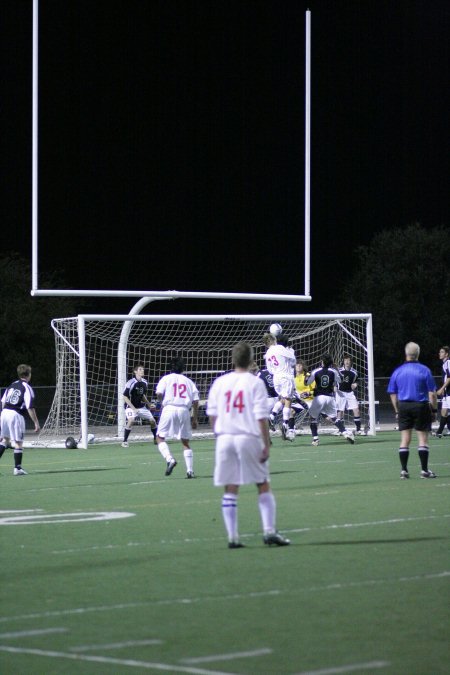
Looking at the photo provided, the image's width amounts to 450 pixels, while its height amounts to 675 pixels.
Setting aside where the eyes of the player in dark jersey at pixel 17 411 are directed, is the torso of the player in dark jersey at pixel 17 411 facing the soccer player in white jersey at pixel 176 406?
no

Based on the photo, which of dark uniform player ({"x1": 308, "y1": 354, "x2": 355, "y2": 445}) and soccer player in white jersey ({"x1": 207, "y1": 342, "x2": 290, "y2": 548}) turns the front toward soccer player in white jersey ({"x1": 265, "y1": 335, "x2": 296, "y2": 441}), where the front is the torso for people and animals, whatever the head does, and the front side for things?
soccer player in white jersey ({"x1": 207, "y1": 342, "x2": 290, "y2": 548})

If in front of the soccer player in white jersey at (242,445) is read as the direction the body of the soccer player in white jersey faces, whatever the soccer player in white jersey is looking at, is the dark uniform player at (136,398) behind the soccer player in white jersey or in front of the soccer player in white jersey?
in front

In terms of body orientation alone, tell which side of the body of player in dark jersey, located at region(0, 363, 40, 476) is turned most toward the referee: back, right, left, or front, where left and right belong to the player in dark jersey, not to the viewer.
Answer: right

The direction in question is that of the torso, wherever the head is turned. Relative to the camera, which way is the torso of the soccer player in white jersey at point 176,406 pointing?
away from the camera

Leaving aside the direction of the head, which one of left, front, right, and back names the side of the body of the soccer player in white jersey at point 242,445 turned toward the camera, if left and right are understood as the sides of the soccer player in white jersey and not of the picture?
back

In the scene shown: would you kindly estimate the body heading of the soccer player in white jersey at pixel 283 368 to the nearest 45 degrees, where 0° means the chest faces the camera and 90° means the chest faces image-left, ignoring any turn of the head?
approximately 225°

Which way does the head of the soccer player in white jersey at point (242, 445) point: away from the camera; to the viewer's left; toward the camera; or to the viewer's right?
away from the camera

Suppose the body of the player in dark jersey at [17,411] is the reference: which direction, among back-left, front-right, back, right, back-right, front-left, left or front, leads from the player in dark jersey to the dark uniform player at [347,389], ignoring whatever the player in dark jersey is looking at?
front

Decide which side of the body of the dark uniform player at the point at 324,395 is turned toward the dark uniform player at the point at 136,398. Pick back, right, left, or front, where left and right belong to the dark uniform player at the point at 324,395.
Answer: left

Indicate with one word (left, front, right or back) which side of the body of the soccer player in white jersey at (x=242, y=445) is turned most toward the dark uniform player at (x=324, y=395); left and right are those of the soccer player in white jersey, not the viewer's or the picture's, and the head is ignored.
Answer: front

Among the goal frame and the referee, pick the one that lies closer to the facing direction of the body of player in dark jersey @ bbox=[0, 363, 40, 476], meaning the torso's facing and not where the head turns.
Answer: the goal frame

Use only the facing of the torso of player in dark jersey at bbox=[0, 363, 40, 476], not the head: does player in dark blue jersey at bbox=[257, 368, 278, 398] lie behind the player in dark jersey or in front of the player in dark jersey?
in front

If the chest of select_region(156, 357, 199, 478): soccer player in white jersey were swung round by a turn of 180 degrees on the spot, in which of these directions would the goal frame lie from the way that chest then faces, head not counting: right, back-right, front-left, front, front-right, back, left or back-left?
back

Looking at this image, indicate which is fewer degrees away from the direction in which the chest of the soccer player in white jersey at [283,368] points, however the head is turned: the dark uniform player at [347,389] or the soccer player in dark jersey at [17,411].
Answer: the dark uniform player

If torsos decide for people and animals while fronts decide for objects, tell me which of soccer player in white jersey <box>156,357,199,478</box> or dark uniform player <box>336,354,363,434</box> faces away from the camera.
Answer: the soccer player in white jersey
